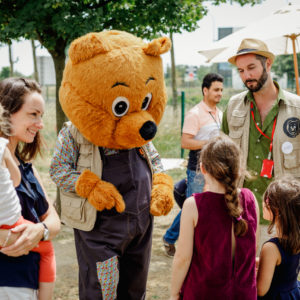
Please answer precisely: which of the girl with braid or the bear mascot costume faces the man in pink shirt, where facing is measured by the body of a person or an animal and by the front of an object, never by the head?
the girl with braid

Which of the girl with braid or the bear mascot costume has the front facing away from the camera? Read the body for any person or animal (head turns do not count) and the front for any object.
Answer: the girl with braid

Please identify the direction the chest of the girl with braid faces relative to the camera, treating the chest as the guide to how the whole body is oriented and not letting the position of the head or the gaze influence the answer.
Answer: away from the camera

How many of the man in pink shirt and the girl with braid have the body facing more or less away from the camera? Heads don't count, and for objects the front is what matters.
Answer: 1

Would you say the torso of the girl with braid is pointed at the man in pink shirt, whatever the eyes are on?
yes

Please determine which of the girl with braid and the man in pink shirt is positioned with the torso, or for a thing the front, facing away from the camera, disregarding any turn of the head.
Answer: the girl with braid
